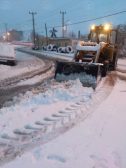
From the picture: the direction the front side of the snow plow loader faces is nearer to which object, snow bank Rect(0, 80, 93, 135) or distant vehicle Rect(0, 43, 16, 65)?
the snow bank

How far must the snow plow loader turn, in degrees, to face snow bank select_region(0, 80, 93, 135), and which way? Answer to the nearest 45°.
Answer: approximately 45° to its left

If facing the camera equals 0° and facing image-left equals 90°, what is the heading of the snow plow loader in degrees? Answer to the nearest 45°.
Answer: approximately 45°

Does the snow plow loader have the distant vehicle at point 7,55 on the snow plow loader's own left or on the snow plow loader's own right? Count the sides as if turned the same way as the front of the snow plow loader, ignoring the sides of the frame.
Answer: on the snow plow loader's own right

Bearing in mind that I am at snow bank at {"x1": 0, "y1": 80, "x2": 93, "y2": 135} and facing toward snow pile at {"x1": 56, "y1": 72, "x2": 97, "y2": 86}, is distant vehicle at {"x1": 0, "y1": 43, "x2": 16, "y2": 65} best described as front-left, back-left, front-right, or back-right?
front-left
